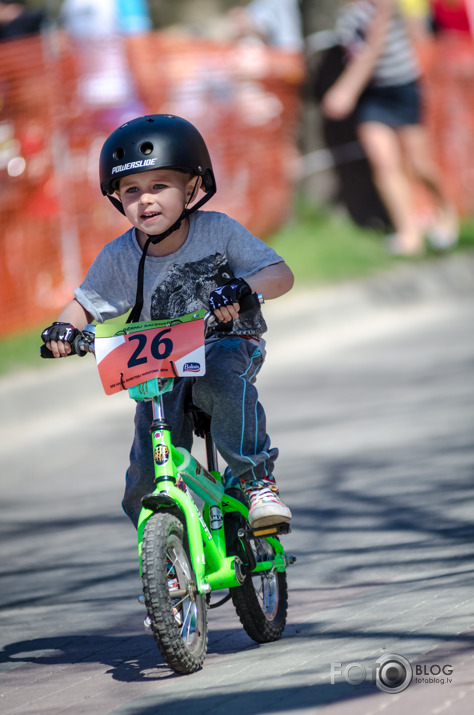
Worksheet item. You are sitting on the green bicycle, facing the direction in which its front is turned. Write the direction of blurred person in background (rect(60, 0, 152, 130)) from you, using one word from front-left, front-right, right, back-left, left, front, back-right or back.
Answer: back-right

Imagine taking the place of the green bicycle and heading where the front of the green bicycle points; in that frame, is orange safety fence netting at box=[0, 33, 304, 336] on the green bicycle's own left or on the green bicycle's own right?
on the green bicycle's own right

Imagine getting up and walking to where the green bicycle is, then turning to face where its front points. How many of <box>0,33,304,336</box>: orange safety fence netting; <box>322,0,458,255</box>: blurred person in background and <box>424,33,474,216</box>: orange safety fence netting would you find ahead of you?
0

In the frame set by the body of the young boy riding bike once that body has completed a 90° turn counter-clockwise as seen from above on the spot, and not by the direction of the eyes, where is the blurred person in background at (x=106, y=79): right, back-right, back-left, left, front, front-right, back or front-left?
back-left

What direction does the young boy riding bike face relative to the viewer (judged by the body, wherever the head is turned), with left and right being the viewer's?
facing the viewer and to the left of the viewer

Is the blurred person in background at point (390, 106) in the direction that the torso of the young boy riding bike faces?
no

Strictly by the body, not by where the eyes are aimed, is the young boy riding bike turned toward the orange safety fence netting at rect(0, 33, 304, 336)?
no

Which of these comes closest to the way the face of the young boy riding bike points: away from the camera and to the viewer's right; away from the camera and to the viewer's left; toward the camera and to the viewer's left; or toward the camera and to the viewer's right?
toward the camera and to the viewer's left

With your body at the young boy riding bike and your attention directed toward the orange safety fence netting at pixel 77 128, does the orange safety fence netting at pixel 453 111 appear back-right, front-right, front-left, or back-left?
front-right
